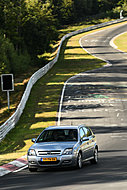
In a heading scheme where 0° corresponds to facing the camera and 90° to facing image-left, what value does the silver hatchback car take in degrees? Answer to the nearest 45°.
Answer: approximately 45°
